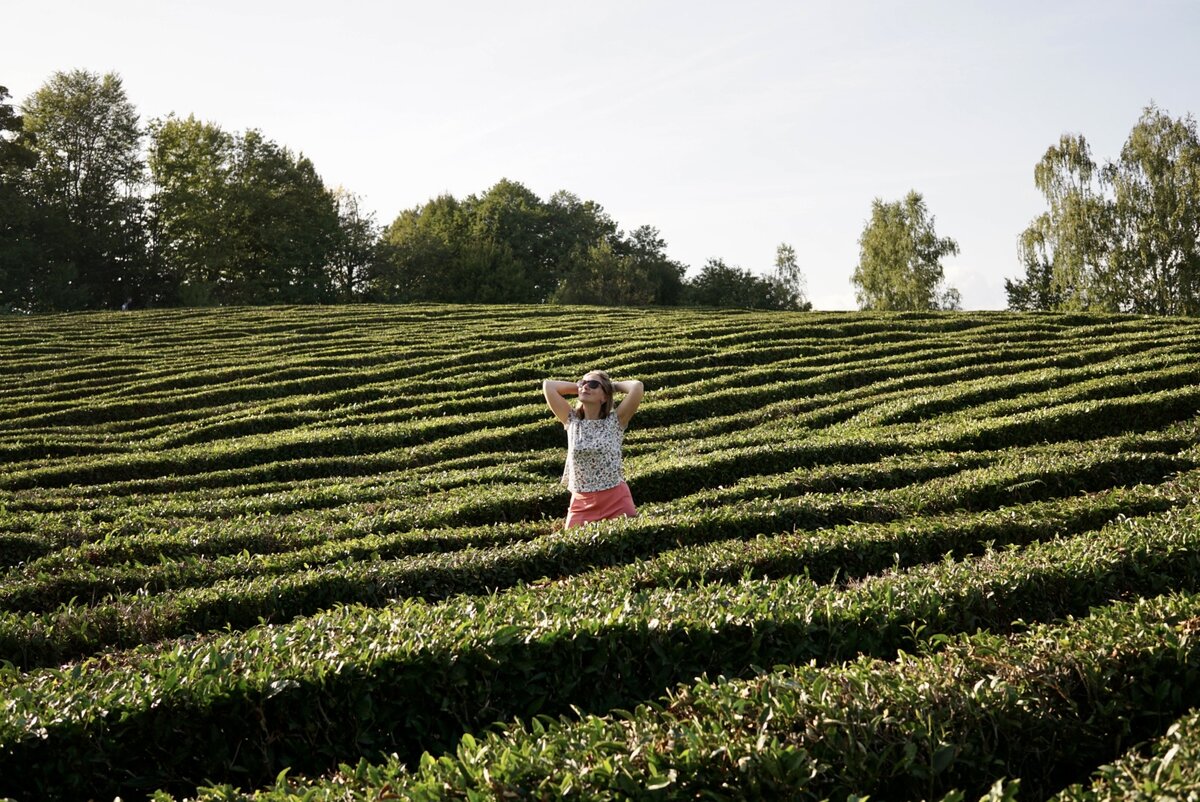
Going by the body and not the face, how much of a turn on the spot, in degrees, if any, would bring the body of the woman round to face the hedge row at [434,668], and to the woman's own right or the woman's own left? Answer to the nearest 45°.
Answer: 0° — they already face it

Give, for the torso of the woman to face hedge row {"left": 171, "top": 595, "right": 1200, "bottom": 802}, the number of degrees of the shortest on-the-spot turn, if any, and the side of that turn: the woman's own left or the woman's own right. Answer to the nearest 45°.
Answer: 0° — they already face it

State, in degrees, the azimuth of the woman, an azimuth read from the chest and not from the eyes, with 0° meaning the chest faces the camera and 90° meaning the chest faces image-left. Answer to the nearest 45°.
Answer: approximately 0°
